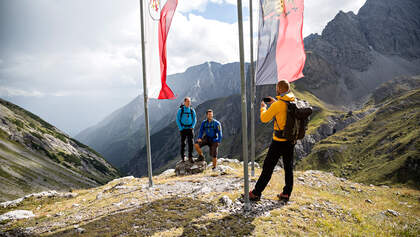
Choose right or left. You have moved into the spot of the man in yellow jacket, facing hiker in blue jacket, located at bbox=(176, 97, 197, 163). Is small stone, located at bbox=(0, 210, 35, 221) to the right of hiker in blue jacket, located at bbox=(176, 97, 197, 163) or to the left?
left

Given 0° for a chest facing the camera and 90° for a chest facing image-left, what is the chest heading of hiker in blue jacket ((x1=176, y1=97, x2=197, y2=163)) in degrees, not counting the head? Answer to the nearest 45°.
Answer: approximately 0°

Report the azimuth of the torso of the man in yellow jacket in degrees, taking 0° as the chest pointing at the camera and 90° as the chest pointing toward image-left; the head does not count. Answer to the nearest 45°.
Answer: approximately 90°

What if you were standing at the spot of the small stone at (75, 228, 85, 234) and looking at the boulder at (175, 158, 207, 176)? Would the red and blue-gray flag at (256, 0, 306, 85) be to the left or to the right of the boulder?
right

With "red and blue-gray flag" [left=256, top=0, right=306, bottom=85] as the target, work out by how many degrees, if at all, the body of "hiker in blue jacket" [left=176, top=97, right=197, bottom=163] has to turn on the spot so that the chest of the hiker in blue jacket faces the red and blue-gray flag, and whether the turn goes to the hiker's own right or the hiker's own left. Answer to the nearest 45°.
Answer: approximately 45° to the hiker's own left

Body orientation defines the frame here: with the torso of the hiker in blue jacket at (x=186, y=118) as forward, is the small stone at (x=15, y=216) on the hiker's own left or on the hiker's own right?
on the hiker's own right
